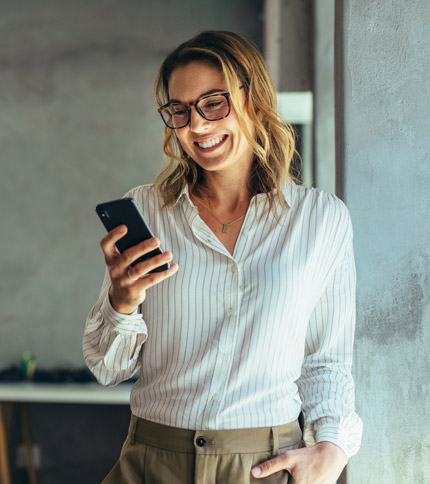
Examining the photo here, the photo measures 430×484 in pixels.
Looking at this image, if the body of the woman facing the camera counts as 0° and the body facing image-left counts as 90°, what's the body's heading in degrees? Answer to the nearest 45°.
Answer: approximately 0°

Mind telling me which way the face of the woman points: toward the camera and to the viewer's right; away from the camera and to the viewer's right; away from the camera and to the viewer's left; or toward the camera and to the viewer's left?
toward the camera and to the viewer's left

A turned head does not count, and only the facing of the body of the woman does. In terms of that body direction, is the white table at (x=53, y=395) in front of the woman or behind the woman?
behind
